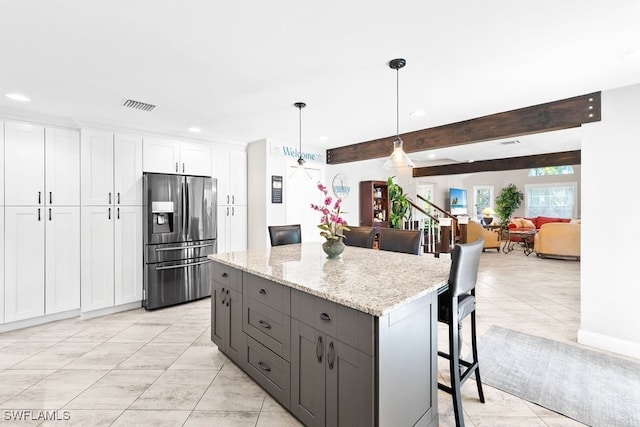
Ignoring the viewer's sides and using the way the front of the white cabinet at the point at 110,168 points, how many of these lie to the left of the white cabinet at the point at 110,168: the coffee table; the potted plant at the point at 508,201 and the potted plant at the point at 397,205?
3

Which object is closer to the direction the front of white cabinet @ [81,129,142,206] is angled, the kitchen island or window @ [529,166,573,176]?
the kitchen island

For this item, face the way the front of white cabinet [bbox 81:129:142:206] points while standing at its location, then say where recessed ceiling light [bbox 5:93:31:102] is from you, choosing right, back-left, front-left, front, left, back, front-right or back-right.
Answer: front-right

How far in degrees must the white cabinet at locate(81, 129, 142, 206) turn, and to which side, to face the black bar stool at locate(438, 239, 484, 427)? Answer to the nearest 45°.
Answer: approximately 45° to its left

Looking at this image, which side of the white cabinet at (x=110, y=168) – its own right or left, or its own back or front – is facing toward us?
front

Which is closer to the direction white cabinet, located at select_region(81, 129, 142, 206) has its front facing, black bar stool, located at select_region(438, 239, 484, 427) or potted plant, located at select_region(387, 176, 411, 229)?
the black bar stool

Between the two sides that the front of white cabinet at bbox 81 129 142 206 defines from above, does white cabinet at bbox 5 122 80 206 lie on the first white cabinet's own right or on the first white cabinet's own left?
on the first white cabinet's own right

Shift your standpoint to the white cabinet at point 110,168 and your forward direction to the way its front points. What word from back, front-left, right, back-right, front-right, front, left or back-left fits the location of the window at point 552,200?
left

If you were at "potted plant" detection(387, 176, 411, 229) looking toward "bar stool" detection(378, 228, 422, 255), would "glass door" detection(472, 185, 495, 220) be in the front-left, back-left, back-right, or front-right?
back-left

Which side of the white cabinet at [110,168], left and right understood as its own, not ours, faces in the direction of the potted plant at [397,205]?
left

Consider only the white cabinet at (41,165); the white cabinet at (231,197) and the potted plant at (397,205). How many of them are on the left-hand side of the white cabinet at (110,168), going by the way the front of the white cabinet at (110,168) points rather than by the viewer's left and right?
2

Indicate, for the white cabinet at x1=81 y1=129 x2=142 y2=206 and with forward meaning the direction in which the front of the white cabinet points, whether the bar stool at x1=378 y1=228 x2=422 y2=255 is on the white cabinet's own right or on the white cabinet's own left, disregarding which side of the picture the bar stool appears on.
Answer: on the white cabinet's own left
